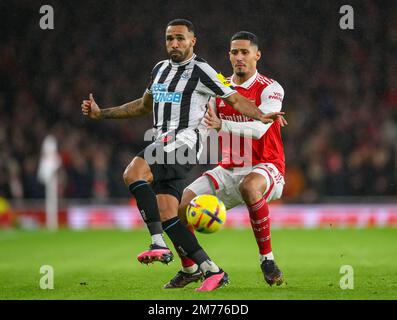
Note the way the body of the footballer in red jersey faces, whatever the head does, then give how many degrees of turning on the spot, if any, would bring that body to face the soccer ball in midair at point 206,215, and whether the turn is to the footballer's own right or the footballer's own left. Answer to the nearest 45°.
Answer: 0° — they already face it

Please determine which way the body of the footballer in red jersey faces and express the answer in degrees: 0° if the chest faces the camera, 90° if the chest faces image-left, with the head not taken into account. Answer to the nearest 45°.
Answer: approximately 45°
